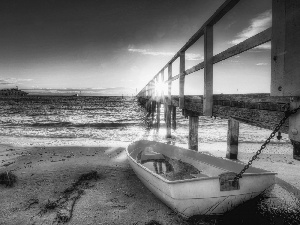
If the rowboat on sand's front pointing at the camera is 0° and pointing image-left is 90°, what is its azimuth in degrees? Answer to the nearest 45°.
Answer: approximately 135°
